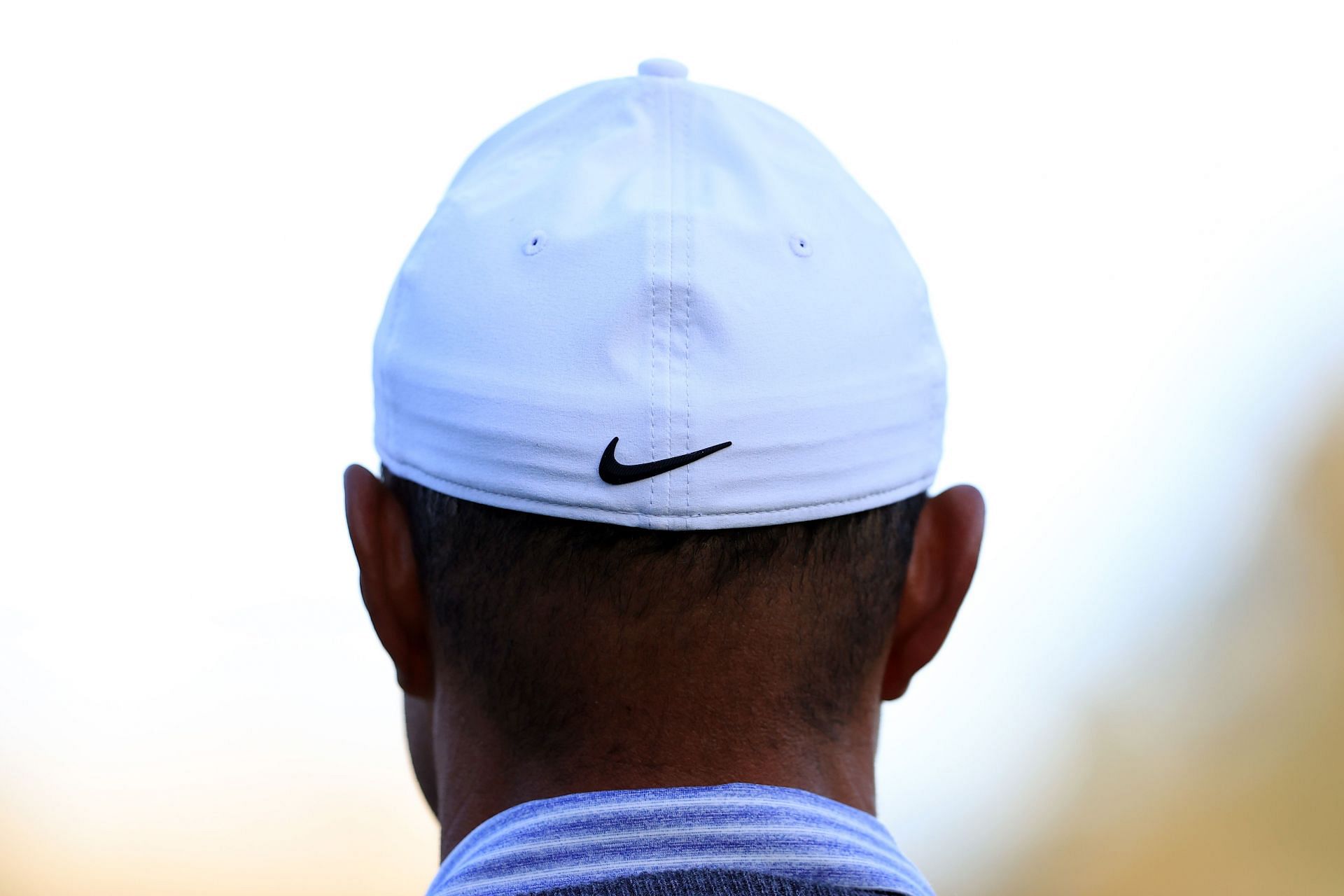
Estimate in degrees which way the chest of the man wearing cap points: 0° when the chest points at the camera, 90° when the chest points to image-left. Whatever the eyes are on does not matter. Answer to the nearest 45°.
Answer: approximately 180°
